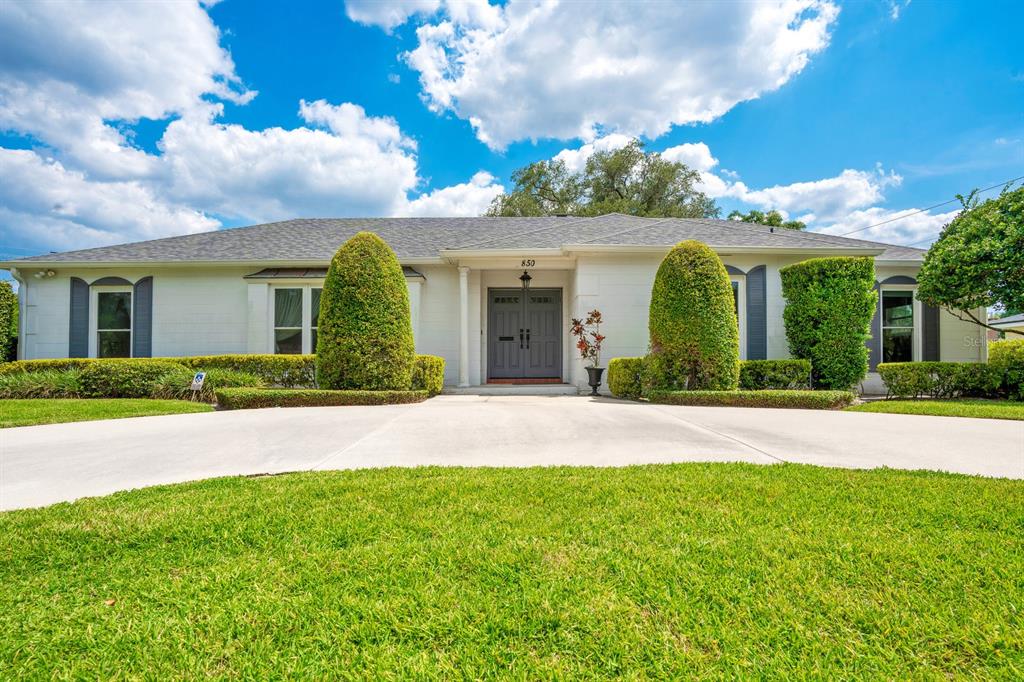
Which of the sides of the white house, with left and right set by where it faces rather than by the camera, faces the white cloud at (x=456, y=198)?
back

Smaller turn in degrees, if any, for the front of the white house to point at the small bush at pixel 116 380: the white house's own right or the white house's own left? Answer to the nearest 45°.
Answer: approximately 90° to the white house's own right

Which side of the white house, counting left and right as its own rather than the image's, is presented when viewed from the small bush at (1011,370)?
left

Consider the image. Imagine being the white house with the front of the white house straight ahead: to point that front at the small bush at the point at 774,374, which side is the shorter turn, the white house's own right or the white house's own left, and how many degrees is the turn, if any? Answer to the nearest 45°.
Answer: approximately 45° to the white house's own left

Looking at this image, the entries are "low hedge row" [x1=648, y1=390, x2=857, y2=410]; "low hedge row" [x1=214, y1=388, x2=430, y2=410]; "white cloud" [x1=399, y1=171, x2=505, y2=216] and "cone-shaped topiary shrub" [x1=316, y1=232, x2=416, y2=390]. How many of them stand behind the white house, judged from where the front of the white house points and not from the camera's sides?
1

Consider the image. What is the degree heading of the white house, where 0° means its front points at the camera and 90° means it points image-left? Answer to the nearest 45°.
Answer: approximately 0°

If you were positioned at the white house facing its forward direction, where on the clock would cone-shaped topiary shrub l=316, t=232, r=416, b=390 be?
The cone-shaped topiary shrub is roughly at 1 o'clock from the white house.

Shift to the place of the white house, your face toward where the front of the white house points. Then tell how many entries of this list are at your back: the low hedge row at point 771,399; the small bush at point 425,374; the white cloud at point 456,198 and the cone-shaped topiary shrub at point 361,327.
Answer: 1
